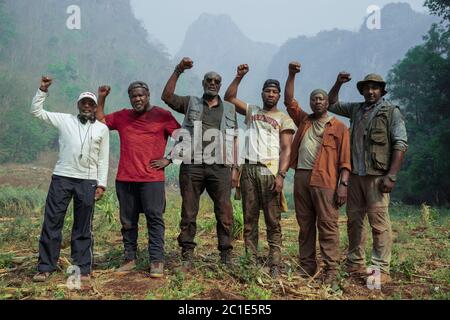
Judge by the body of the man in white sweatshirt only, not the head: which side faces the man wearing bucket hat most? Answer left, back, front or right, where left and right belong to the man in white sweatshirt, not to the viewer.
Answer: left

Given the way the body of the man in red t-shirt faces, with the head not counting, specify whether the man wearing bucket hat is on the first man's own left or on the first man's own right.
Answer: on the first man's own left

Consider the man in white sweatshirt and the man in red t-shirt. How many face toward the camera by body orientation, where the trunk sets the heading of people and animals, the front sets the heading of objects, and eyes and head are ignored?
2

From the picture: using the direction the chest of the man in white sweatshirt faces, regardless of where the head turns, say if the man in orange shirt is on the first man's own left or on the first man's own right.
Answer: on the first man's own left

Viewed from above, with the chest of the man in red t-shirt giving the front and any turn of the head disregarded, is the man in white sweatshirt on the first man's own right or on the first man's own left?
on the first man's own right

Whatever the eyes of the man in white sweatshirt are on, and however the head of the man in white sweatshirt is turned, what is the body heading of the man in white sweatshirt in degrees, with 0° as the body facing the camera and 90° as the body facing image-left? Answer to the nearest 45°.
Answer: approximately 0°
